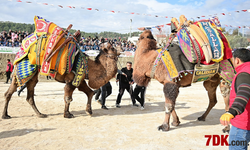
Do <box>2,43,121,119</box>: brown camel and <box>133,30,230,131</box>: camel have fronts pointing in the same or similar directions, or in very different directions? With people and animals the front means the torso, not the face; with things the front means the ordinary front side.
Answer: very different directions

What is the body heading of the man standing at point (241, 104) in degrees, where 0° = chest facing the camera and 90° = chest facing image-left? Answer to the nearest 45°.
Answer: approximately 135°

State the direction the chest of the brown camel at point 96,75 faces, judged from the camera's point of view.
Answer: to the viewer's right

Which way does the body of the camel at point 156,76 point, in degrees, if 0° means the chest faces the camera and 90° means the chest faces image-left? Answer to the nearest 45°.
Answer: approximately 45°

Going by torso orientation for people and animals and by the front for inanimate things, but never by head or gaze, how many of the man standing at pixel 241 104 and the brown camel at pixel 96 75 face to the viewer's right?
1

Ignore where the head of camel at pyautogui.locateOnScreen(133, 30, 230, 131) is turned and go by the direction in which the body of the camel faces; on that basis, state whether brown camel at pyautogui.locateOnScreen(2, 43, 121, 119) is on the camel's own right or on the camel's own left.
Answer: on the camel's own right

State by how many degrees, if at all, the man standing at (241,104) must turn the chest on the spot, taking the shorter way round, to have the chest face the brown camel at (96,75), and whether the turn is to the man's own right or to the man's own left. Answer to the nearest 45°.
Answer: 0° — they already face it
